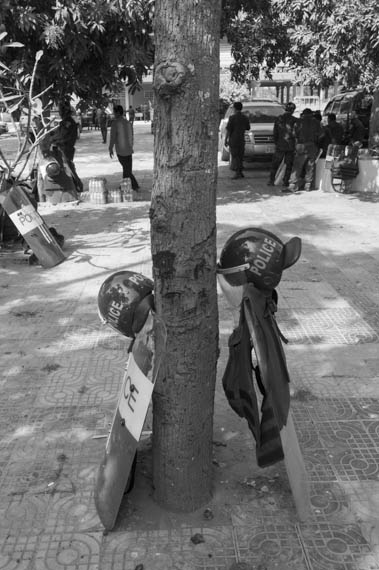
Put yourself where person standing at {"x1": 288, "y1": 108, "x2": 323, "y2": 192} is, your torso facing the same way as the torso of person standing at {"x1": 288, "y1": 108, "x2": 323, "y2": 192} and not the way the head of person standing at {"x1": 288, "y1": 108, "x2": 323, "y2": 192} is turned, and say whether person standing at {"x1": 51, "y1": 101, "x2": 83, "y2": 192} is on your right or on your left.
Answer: on your left

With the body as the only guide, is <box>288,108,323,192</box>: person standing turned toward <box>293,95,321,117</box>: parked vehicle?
yes

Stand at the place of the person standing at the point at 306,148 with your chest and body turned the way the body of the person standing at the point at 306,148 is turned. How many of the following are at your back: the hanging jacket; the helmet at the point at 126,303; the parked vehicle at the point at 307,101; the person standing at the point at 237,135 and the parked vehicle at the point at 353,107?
2

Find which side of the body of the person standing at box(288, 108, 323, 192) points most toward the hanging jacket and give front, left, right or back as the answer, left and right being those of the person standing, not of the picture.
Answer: back

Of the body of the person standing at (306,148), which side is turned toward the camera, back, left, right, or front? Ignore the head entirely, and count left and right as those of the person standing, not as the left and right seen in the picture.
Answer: back

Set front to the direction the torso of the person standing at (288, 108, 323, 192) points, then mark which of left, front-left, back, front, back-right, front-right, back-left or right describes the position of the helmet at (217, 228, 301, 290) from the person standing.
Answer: back

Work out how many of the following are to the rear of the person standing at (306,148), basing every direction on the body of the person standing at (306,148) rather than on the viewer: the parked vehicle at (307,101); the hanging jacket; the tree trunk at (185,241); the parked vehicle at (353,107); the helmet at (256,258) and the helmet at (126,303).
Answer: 4
